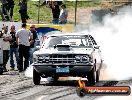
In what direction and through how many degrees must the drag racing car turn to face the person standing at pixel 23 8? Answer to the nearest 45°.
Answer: approximately 180°

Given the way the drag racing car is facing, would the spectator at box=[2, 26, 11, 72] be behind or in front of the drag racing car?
behind

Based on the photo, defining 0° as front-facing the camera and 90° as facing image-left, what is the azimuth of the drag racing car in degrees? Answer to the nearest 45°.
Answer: approximately 0°

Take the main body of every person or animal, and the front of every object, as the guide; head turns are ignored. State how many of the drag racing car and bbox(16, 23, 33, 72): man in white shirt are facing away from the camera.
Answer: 1

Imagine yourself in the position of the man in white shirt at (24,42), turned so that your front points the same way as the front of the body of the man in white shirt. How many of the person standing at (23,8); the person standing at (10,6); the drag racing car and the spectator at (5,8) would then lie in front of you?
3

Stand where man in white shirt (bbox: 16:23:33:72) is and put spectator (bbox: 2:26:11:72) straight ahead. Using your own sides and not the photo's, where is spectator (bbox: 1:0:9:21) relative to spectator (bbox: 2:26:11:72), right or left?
right

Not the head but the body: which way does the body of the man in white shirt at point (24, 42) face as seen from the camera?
away from the camera

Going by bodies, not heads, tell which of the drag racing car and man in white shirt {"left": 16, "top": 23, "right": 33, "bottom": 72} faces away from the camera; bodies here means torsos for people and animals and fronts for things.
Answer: the man in white shirt

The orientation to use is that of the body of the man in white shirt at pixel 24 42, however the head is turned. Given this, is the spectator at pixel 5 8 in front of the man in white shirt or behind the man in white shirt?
in front

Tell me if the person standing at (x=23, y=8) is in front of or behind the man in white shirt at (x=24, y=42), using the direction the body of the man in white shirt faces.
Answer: in front

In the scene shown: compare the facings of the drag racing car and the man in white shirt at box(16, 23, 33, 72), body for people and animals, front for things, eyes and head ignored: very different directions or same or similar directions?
very different directions
